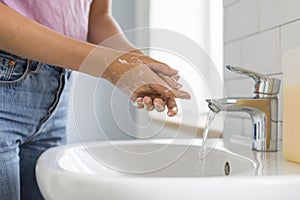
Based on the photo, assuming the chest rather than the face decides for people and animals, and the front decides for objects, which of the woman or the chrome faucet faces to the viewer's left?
the chrome faucet

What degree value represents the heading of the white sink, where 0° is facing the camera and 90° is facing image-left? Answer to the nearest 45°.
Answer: approximately 90°

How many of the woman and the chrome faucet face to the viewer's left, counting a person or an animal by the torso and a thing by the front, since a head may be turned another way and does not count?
1

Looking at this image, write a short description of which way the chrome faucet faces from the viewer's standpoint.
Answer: facing to the left of the viewer

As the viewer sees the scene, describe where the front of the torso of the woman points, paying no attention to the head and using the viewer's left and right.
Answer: facing the viewer and to the right of the viewer

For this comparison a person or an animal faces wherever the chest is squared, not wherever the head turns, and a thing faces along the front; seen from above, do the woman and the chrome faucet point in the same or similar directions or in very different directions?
very different directions
